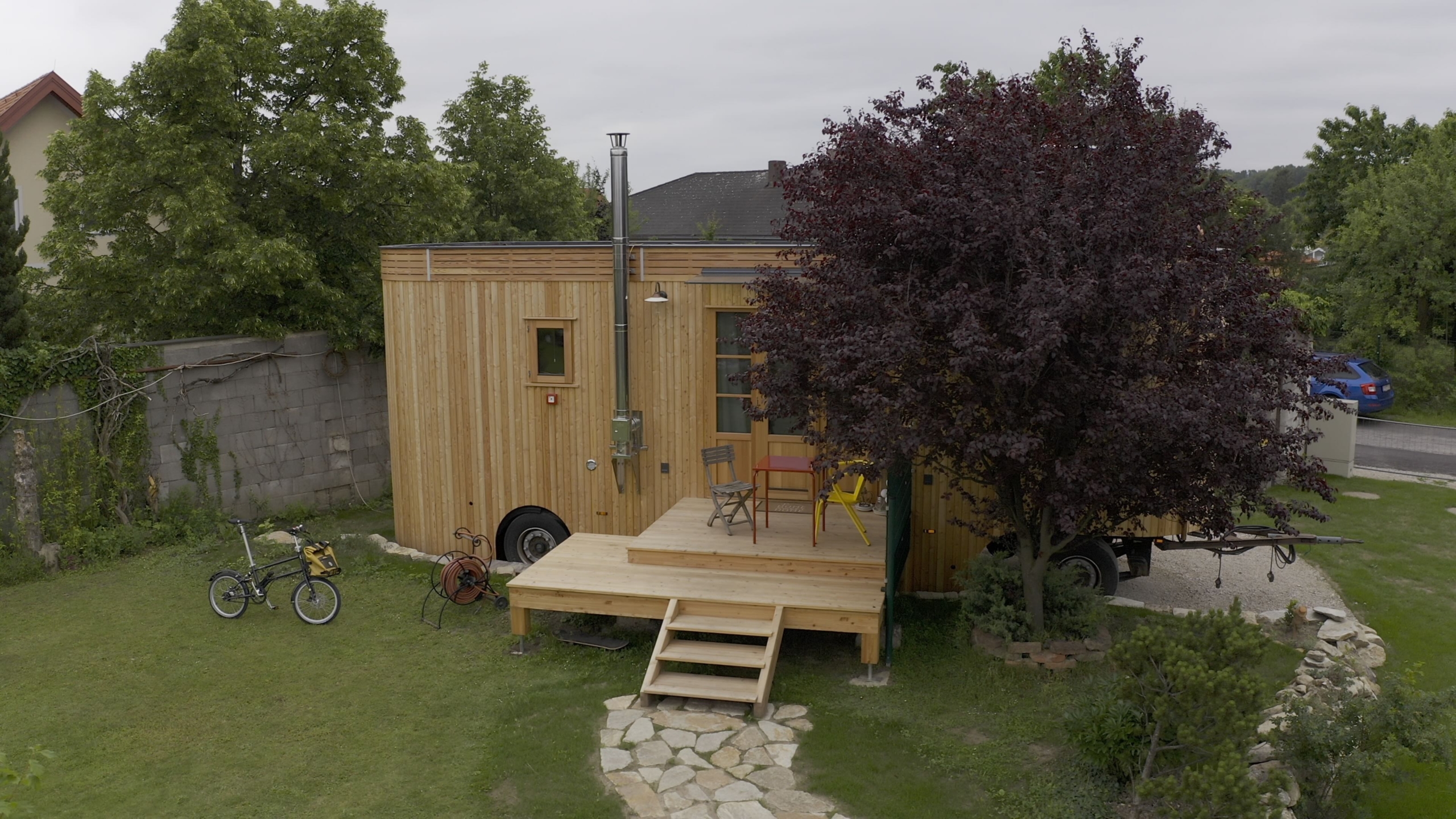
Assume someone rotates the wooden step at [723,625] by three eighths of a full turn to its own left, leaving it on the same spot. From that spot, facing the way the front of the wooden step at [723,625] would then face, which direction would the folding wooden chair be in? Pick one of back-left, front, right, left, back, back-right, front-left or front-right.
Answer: front-left

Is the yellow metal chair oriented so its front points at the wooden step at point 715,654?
no

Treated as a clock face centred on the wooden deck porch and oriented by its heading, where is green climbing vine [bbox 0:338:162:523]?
The green climbing vine is roughly at 4 o'clock from the wooden deck porch.

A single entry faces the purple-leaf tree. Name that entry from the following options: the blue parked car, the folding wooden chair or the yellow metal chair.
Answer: the folding wooden chair

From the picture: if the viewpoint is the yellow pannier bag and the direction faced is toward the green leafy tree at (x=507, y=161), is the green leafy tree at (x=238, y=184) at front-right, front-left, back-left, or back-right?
front-left

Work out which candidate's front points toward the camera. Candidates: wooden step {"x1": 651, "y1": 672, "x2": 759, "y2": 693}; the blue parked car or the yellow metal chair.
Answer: the wooden step

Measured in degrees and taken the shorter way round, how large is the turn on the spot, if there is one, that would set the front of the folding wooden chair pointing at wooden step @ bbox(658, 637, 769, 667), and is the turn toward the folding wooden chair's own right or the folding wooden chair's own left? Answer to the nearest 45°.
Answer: approximately 45° to the folding wooden chair's own right

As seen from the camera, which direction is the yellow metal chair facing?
to the viewer's left

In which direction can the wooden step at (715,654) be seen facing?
toward the camera

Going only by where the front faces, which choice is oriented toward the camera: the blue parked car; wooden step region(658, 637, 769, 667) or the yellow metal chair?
the wooden step

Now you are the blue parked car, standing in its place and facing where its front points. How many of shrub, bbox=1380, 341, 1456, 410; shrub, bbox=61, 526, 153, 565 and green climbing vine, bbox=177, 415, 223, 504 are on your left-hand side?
2

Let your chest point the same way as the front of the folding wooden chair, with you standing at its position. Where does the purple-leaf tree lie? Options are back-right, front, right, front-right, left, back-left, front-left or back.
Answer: front

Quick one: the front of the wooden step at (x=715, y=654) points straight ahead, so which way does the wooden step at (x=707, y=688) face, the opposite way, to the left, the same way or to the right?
the same way

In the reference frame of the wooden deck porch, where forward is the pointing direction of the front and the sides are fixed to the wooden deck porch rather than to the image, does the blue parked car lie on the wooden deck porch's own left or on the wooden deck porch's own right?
on the wooden deck porch's own left

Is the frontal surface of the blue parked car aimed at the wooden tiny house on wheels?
no

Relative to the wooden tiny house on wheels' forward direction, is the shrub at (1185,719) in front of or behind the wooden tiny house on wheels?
in front

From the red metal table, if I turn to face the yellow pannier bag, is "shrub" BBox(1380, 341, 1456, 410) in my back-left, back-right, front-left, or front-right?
back-right

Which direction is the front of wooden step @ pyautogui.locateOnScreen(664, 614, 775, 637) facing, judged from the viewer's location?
facing the viewer
